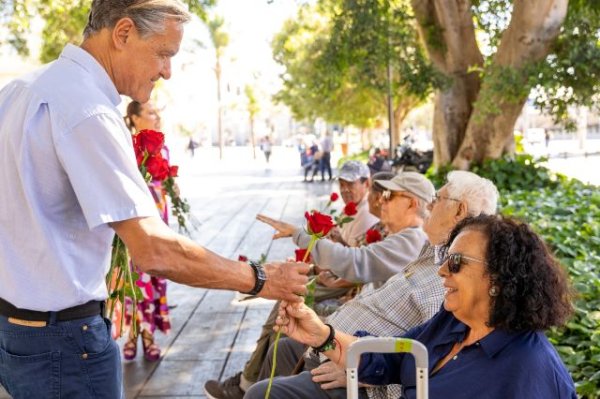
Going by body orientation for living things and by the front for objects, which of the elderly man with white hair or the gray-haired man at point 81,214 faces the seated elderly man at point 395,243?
the gray-haired man

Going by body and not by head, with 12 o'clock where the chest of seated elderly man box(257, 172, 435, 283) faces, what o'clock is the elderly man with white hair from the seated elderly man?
The elderly man with white hair is roughly at 9 o'clock from the seated elderly man.

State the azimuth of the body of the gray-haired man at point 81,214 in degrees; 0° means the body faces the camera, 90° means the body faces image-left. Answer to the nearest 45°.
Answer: approximately 225°

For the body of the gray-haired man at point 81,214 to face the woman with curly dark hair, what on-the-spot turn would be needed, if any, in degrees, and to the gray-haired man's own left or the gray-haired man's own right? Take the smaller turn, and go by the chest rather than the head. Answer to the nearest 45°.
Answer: approximately 45° to the gray-haired man's own right

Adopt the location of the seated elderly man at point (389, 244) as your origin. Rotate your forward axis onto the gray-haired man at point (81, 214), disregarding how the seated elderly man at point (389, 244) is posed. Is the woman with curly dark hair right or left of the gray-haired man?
left

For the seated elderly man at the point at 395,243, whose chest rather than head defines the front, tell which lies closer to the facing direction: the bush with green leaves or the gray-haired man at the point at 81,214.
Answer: the gray-haired man

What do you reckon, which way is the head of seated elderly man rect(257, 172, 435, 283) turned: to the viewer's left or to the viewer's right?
to the viewer's left

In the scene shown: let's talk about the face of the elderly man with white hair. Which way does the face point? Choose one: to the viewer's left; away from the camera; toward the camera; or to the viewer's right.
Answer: to the viewer's left

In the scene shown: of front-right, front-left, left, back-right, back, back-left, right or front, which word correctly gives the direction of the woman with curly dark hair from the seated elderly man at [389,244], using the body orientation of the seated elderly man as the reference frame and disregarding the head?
left

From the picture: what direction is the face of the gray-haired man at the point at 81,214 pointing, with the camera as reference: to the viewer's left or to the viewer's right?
to the viewer's right

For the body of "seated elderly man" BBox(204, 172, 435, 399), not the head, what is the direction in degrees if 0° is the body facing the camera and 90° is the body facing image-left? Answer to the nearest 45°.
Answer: approximately 90°

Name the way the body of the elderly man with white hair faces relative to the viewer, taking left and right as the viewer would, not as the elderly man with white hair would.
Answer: facing to the left of the viewer

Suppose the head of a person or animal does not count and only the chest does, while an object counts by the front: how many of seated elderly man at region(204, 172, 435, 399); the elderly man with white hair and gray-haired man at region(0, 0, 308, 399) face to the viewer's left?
2
